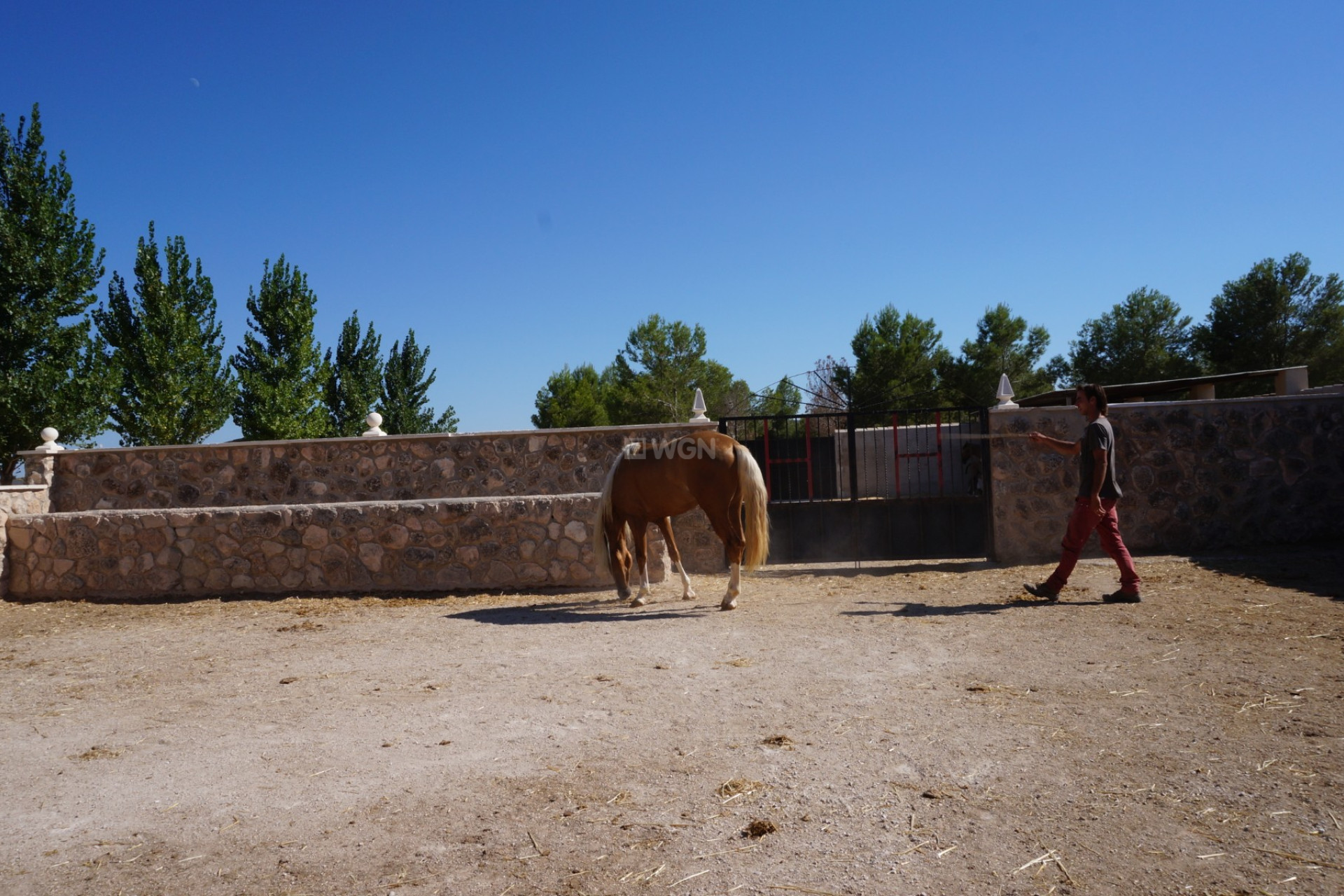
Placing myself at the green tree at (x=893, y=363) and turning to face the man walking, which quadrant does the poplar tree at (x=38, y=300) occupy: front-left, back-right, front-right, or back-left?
front-right

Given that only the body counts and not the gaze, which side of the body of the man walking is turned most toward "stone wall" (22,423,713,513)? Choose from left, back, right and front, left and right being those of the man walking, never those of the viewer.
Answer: front

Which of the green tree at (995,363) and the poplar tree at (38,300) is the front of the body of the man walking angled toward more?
the poplar tree

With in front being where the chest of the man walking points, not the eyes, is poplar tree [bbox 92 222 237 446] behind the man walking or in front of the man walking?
in front

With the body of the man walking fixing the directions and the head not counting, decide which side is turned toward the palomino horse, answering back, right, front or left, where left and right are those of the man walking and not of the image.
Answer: front

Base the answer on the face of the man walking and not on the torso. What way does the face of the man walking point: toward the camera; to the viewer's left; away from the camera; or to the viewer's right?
to the viewer's left

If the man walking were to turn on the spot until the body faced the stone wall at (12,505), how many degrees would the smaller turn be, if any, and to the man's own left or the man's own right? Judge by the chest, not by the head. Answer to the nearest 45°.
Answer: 0° — they already face it

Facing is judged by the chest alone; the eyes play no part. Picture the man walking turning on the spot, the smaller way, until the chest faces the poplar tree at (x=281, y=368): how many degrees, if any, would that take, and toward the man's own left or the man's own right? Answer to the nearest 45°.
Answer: approximately 45° to the man's own right

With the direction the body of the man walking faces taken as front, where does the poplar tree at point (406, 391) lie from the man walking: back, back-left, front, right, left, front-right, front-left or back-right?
front-right

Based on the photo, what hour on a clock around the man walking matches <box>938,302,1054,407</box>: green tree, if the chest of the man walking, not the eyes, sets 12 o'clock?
The green tree is roughly at 3 o'clock from the man walking.

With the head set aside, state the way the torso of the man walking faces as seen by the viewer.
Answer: to the viewer's left

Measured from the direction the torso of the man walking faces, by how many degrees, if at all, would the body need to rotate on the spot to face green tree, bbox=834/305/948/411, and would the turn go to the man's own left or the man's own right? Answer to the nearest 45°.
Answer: approximately 90° to the man's own right

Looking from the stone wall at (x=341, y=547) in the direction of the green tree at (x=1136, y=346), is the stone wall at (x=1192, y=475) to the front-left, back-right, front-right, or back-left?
front-right
